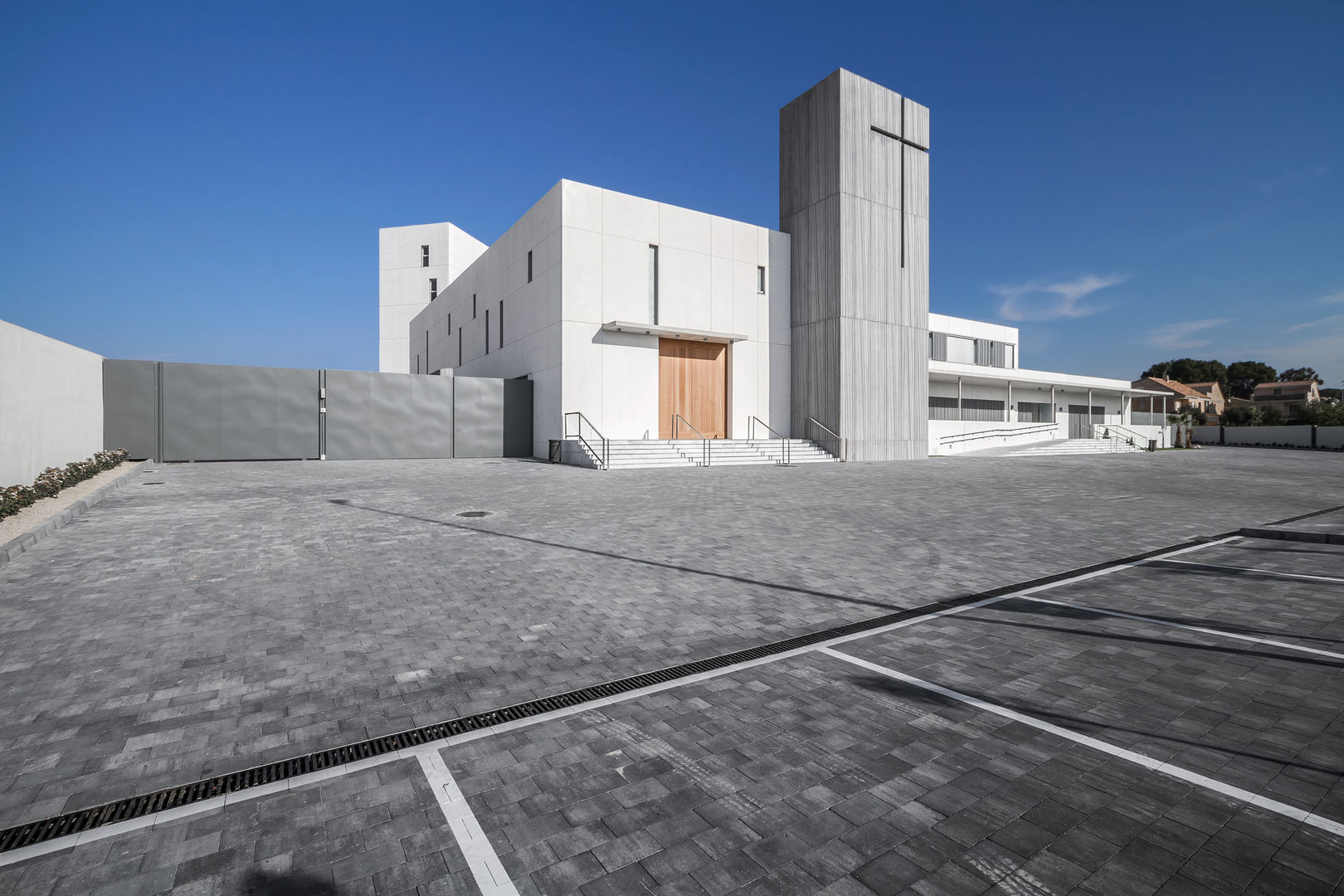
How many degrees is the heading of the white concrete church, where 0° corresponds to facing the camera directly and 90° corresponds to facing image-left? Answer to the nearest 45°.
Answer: approximately 315°

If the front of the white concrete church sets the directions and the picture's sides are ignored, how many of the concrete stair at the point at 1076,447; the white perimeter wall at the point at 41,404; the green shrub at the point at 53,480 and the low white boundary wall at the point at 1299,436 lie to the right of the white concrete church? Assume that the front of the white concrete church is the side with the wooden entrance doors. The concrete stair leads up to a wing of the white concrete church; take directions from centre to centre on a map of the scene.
2

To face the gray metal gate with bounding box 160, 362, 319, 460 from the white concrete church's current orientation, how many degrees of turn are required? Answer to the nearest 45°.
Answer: approximately 135° to its right

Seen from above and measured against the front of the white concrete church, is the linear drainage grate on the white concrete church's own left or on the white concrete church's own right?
on the white concrete church's own right

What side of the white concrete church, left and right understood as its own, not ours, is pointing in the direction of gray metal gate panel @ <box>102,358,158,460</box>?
right

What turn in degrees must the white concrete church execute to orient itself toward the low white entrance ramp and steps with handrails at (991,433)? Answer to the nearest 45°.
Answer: approximately 90° to its left

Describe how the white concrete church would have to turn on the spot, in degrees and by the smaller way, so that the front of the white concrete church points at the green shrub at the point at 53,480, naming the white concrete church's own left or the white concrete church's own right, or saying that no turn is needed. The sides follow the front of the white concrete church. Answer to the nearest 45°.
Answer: approximately 90° to the white concrete church's own right

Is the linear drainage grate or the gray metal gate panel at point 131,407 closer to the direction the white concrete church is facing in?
the linear drainage grate

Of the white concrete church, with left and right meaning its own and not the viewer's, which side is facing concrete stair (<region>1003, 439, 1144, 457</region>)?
left

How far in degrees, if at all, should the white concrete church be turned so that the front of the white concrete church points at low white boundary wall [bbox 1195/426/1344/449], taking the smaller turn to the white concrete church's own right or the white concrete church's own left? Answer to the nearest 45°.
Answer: approximately 90° to the white concrete church's own left

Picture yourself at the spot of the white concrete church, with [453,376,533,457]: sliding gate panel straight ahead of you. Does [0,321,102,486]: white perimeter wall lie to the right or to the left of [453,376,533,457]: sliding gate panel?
left

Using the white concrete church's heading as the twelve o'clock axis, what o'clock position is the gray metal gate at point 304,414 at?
The gray metal gate is roughly at 4 o'clock from the white concrete church.
